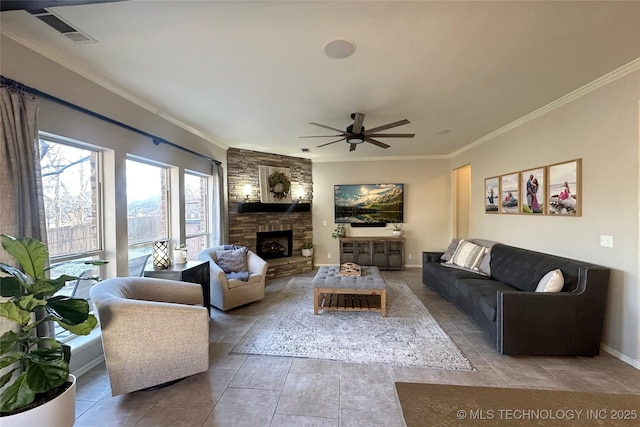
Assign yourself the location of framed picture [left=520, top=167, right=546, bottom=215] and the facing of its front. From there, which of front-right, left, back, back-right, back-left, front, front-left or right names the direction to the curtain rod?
front

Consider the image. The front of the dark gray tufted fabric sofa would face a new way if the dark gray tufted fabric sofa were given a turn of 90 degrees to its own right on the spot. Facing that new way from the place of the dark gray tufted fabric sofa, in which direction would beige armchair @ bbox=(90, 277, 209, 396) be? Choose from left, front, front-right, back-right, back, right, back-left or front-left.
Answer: left

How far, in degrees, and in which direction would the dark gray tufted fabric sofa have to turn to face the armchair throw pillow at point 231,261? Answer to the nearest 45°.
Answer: approximately 45° to its right

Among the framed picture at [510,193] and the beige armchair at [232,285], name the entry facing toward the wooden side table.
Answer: the framed picture

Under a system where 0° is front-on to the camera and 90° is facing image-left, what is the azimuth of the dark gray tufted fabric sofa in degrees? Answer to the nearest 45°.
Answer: approximately 45°

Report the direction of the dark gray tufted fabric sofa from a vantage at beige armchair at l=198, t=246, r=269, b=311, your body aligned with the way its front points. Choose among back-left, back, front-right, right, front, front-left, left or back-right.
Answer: front

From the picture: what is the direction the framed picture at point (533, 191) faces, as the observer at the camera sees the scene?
facing the viewer and to the left of the viewer

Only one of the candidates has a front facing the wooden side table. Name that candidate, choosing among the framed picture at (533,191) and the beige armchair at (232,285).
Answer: the framed picture

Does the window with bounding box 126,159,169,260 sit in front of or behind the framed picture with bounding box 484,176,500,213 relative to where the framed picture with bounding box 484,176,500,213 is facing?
in front

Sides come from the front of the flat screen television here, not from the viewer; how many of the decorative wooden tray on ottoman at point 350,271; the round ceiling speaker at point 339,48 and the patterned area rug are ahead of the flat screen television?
3

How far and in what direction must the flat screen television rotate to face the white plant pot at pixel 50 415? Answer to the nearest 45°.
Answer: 0° — it already faces it

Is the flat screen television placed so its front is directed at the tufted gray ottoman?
yes

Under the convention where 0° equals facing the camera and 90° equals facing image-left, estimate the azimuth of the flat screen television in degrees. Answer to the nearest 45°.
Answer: approximately 0°

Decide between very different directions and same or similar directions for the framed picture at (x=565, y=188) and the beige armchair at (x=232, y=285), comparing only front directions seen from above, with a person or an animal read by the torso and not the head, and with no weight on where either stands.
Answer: very different directions

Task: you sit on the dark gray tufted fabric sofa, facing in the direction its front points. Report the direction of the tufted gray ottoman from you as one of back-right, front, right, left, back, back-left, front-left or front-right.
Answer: front-right

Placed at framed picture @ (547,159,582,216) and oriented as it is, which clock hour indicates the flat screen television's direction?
The flat screen television is roughly at 2 o'clock from the framed picture.

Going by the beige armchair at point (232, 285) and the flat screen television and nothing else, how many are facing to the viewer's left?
0

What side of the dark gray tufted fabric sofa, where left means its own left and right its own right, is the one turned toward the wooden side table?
front
